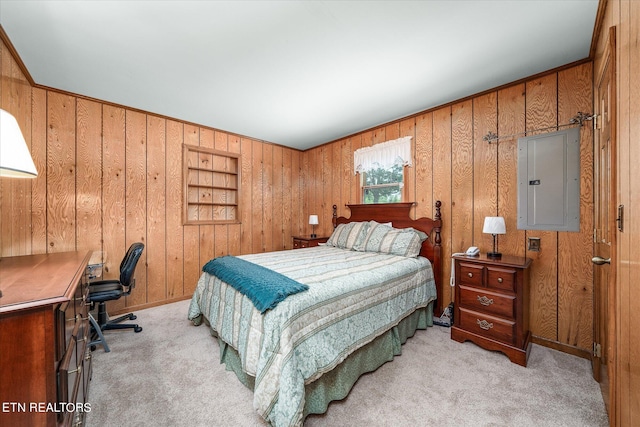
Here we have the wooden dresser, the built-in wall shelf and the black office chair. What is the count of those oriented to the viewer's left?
1

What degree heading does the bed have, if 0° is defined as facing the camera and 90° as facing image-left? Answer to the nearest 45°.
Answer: approximately 45°

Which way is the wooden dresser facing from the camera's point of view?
to the viewer's right

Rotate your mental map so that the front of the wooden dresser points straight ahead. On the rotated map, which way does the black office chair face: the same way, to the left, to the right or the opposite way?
the opposite way

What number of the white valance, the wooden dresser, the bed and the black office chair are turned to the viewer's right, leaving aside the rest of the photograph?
1

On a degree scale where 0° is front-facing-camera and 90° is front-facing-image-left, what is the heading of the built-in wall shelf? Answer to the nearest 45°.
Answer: approximately 315°

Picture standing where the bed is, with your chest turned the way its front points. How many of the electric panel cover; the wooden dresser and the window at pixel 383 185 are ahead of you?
1

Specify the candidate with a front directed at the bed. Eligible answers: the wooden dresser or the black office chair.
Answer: the wooden dresser

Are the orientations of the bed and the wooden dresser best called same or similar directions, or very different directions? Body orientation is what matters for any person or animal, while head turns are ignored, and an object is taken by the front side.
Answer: very different directions

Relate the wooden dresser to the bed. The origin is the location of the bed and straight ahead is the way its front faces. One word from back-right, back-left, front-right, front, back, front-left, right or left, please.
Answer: front

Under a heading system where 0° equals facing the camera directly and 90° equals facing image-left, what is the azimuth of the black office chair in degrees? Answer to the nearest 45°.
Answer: approximately 90°

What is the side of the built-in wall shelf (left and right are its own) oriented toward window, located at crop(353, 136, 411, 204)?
front
